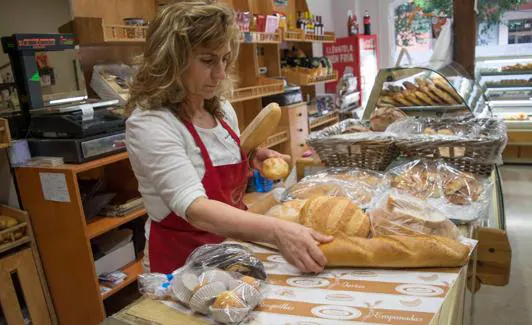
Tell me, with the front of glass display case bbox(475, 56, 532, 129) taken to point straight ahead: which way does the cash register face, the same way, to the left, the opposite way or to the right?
to the left

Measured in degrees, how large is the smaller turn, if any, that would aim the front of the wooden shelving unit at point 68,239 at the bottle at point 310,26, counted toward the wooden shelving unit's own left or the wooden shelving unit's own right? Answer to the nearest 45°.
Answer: approximately 90° to the wooden shelving unit's own left

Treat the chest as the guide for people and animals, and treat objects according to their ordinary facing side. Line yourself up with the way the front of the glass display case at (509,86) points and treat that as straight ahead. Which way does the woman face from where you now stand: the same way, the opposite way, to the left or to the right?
to the left

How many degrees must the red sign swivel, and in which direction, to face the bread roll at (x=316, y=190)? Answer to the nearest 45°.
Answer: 0° — it already faces it

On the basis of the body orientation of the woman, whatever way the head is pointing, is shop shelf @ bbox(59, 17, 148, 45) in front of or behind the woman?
behind

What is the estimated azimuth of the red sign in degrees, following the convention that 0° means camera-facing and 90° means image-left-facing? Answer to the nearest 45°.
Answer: approximately 0°
